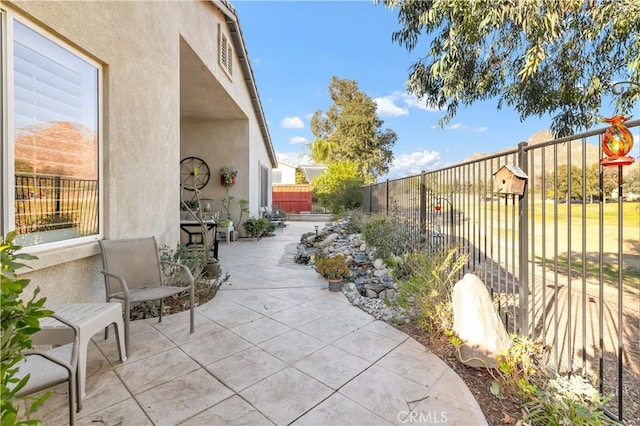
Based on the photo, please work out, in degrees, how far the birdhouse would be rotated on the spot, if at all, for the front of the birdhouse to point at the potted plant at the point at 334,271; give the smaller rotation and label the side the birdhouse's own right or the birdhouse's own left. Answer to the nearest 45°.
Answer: approximately 90° to the birdhouse's own right

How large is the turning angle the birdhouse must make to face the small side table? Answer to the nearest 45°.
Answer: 0° — it already faces it

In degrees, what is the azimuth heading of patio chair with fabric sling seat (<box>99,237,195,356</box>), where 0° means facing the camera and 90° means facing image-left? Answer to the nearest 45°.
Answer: approximately 315°

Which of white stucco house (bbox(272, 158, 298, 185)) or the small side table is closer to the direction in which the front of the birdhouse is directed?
the small side table

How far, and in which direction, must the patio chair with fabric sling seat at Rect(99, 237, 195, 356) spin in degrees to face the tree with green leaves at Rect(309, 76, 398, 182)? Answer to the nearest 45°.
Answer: approximately 90° to its left

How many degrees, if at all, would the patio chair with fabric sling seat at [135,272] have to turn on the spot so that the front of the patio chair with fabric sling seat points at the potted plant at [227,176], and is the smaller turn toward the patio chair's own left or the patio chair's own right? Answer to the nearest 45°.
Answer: approximately 135° to the patio chair's own left

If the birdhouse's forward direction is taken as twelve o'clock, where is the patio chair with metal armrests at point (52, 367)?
The patio chair with metal armrests is roughly at 12 o'clock from the birdhouse.

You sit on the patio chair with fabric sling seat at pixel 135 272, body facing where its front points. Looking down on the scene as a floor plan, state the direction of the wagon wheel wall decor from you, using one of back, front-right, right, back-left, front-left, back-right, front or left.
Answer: back-left

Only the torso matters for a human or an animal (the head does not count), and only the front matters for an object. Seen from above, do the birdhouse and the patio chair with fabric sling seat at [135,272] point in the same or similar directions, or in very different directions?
very different directions
